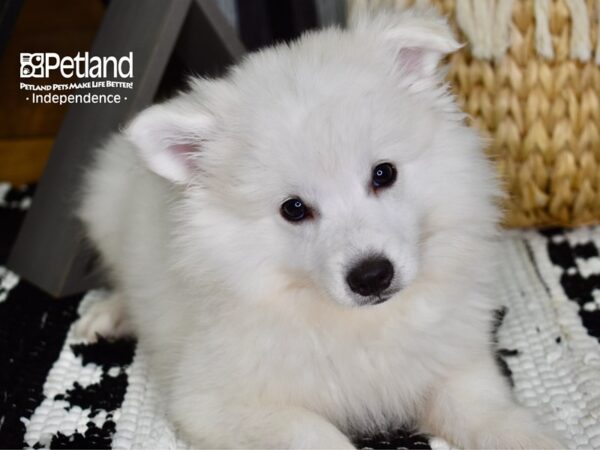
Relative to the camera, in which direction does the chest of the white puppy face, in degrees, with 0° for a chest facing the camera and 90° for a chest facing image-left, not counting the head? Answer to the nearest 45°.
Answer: approximately 315°

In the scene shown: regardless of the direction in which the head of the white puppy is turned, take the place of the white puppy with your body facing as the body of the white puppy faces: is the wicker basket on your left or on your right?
on your left
